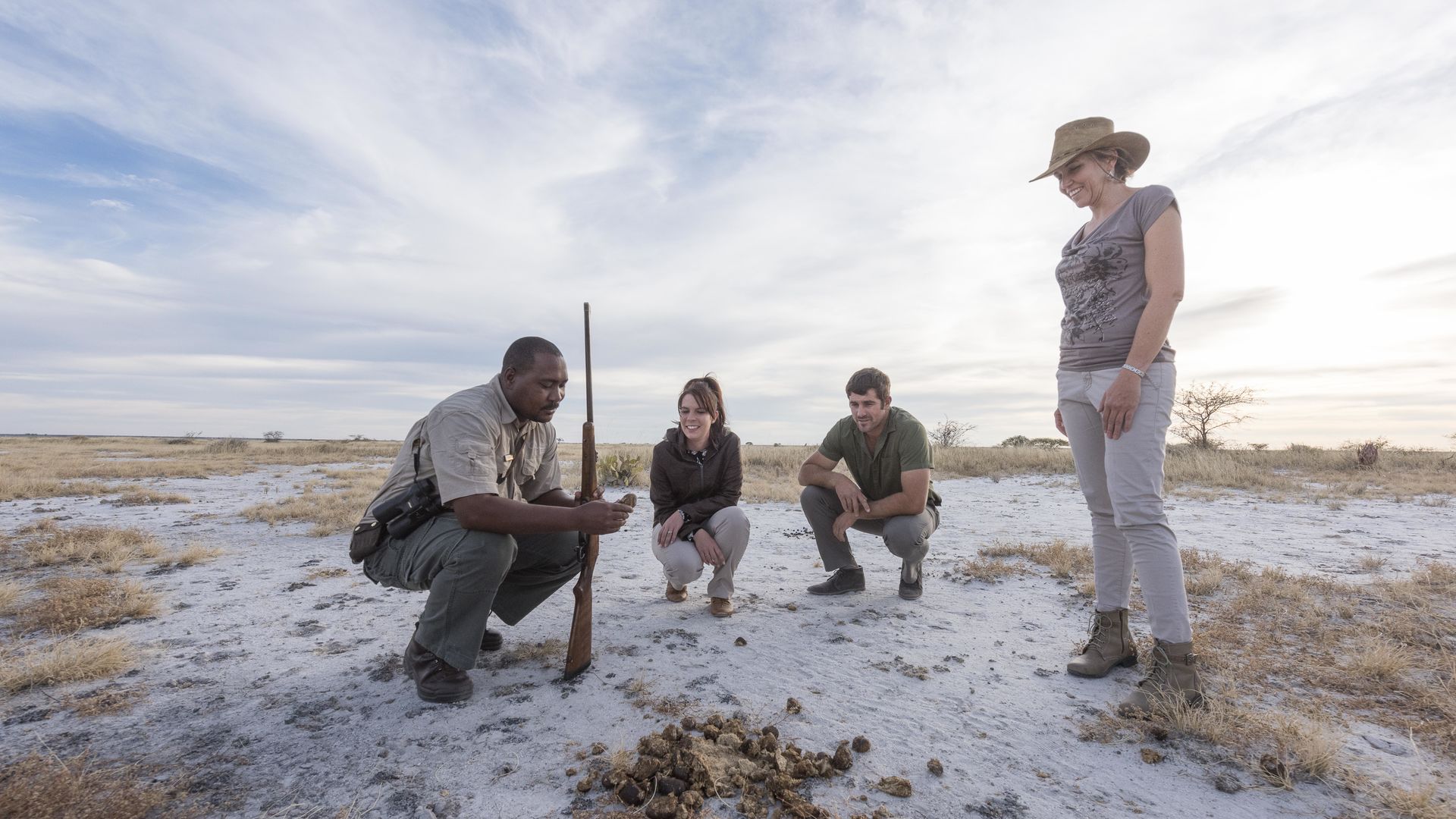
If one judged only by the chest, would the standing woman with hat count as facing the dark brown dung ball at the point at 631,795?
yes

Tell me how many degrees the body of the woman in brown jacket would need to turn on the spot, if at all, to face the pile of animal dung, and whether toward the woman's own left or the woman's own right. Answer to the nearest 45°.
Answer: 0° — they already face it

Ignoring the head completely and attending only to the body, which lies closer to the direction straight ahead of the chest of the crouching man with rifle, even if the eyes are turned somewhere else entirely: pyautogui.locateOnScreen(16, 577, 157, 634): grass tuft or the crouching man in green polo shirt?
the crouching man in green polo shirt

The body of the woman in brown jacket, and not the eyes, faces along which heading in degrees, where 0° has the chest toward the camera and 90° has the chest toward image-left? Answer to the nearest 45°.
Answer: approximately 0°

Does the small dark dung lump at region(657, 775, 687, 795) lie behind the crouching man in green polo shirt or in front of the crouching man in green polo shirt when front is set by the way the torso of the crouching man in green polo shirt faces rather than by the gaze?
in front

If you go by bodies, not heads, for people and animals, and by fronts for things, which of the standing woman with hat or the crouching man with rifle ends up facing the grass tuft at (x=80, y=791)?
the standing woman with hat

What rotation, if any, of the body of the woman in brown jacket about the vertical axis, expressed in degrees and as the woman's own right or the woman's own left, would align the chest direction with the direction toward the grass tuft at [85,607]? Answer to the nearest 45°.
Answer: approximately 90° to the woman's own right

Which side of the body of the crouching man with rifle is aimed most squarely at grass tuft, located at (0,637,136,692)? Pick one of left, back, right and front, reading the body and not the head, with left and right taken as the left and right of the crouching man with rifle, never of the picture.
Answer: back

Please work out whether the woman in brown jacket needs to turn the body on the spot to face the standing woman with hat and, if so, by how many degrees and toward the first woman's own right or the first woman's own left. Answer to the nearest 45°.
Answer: approximately 45° to the first woman's own left

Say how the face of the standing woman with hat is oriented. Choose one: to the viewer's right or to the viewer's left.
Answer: to the viewer's left

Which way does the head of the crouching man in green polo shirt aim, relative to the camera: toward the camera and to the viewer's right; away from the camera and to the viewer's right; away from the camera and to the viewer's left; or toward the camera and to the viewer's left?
toward the camera and to the viewer's left

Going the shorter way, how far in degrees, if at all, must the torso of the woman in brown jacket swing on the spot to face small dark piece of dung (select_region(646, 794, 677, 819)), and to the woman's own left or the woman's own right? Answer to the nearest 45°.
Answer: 0° — they already face it

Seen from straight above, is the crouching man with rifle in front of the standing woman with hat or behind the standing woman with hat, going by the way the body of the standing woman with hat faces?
in front
